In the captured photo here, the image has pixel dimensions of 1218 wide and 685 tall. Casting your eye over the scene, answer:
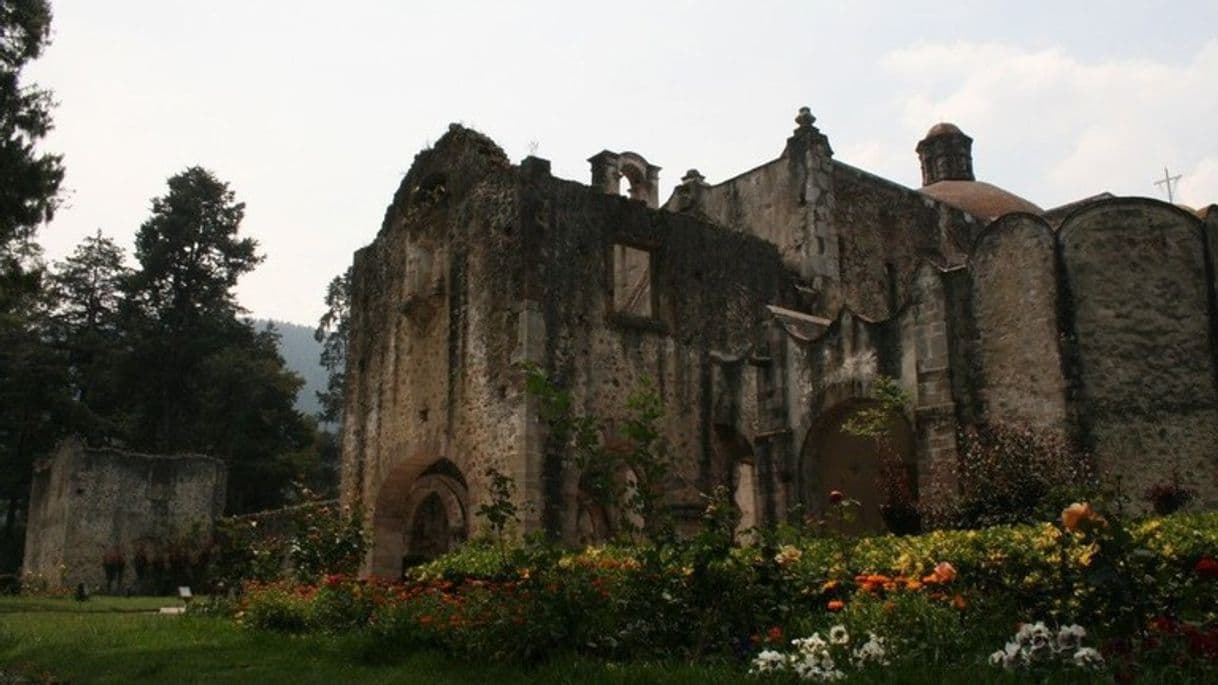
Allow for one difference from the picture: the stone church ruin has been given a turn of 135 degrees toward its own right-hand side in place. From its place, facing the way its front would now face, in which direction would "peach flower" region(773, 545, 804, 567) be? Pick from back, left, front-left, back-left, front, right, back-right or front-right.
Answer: back

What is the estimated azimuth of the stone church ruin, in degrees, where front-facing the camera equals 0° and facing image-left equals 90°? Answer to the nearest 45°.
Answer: approximately 45°

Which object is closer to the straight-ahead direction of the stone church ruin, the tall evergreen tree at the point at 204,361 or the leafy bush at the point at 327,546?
the leafy bush

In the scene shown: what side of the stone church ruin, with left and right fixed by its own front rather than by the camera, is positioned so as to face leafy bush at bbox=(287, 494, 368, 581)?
front

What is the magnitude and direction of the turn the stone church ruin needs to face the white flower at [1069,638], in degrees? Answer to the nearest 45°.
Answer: approximately 45° to its left

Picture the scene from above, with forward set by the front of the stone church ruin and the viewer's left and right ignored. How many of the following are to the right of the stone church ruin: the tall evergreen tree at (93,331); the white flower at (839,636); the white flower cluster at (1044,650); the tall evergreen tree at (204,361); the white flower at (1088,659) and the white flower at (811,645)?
2

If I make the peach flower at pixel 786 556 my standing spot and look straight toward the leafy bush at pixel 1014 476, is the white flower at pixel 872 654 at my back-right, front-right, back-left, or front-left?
back-right

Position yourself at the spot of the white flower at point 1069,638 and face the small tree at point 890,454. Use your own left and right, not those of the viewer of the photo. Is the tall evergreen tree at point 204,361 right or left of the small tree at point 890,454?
left
